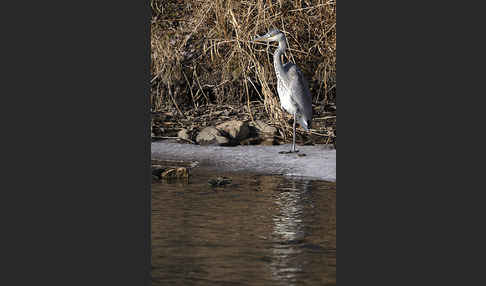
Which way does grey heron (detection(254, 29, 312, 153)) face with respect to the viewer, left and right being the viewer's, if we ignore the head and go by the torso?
facing to the left of the viewer

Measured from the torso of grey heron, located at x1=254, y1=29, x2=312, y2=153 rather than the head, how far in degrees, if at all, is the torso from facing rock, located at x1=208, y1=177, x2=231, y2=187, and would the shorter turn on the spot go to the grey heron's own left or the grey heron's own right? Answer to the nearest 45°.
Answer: approximately 45° to the grey heron's own left

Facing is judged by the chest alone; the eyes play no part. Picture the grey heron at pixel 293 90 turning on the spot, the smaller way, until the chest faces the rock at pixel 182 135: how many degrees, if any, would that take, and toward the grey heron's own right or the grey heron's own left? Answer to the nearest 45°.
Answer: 0° — it already faces it

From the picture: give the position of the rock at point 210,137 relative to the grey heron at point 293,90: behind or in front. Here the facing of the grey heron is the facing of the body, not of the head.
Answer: in front

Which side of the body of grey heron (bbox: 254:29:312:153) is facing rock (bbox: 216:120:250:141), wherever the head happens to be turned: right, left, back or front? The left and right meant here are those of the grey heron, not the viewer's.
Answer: front
